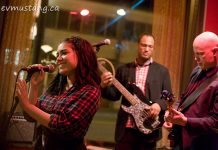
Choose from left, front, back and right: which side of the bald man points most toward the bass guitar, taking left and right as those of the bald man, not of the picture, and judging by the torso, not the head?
right

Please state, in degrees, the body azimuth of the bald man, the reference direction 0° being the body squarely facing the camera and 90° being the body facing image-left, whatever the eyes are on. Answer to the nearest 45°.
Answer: approximately 45°

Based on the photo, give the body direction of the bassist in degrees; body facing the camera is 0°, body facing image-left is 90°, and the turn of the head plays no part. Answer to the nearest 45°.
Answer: approximately 0°

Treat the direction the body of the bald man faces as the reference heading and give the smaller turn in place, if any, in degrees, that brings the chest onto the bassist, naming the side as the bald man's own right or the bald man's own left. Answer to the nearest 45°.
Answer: approximately 90° to the bald man's own right

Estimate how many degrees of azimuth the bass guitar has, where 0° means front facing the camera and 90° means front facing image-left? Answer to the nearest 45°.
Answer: approximately 0°

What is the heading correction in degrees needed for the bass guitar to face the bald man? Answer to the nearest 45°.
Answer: approximately 45° to its left
